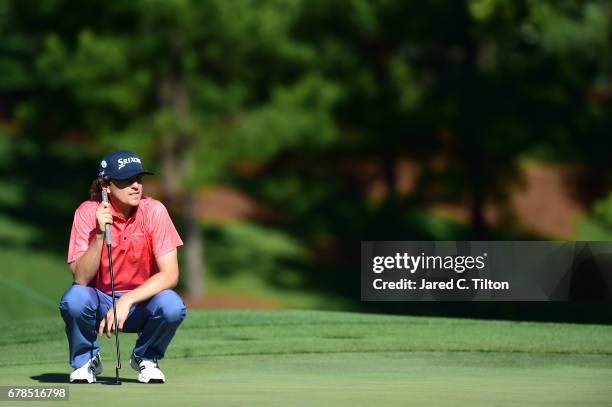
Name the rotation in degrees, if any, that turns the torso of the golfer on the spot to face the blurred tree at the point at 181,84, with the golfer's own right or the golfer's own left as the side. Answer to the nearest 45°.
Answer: approximately 180°

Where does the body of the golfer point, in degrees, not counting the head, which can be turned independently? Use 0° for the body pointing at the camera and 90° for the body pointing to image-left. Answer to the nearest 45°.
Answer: approximately 0°
